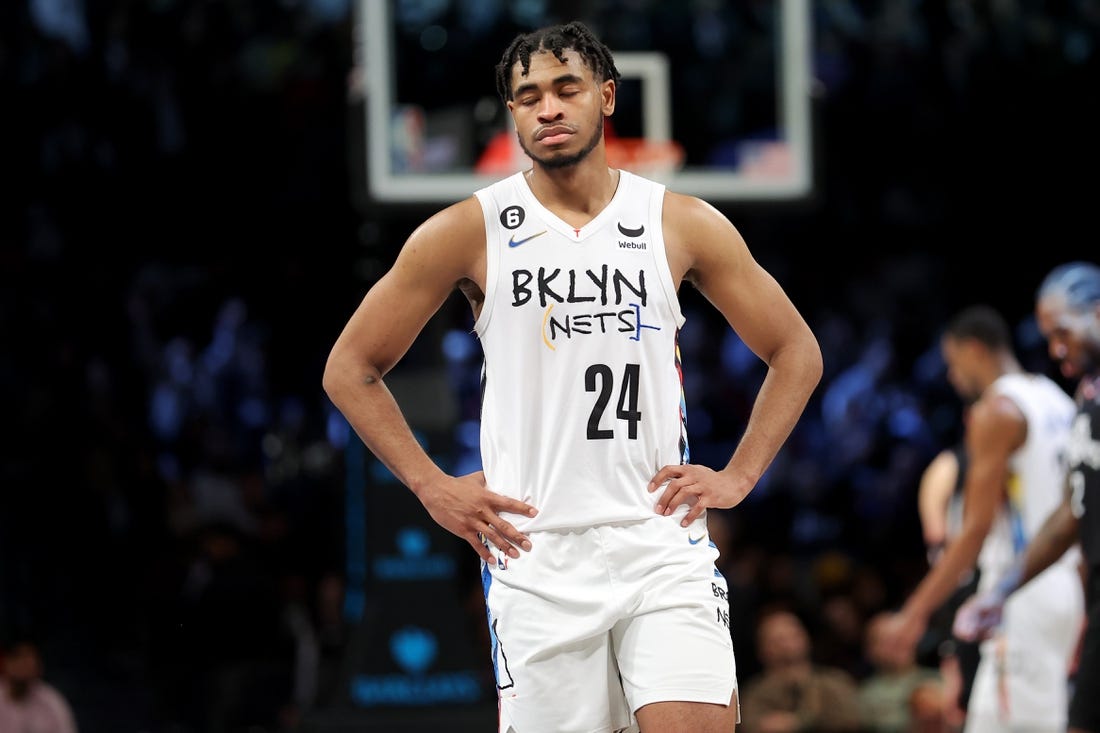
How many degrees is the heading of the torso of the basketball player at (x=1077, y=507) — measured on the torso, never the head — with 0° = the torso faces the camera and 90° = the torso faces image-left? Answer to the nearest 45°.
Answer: approximately 45°

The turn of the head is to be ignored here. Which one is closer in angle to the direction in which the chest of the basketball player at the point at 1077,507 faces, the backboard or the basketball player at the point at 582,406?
the basketball player

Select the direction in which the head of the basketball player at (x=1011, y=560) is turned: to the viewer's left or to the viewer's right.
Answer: to the viewer's left

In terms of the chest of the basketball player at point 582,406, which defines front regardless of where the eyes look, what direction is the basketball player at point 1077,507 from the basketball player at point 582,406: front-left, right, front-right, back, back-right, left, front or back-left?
back-left

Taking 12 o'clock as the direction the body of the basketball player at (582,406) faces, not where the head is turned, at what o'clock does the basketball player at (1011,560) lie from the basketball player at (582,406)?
the basketball player at (1011,560) is roughly at 7 o'clock from the basketball player at (582,406).

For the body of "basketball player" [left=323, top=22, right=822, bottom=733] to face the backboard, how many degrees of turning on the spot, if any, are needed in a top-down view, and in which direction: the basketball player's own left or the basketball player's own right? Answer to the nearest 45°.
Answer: approximately 180°
